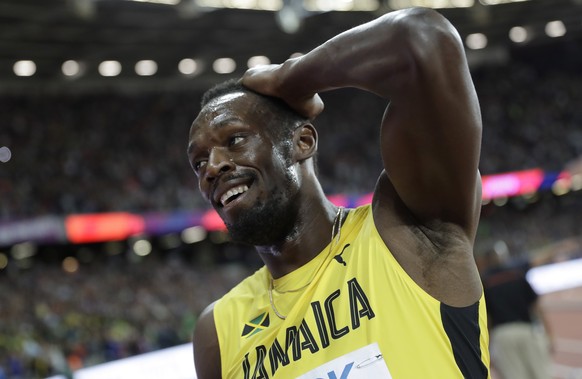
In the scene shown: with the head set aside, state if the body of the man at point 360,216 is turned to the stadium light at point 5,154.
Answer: no

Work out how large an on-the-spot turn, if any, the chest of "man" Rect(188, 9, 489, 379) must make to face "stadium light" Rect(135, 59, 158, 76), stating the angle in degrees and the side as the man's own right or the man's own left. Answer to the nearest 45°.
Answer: approximately 135° to the man's own right

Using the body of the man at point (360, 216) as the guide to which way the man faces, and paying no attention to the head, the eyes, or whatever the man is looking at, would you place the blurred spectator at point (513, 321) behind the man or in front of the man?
behind

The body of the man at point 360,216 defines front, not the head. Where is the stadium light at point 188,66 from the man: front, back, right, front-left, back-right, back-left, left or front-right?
back-right

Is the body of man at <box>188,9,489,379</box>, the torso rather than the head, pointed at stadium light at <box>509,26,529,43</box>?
no

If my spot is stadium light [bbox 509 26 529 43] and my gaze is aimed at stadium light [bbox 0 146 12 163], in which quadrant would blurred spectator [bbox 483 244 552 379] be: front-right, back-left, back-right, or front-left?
front-left

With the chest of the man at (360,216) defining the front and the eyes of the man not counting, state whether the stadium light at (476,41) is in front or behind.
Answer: behind

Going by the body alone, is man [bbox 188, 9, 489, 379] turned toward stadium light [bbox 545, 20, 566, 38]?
no

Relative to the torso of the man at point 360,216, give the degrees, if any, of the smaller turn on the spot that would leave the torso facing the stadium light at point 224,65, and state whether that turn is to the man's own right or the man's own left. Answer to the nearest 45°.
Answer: approximately 135° to the man's own right

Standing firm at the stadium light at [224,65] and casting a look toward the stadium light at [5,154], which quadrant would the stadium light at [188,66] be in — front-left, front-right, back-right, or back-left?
front-right

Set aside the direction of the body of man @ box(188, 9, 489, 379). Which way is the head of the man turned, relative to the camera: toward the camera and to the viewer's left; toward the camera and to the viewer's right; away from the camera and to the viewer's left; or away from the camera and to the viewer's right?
toward the camera and to the viewer's left

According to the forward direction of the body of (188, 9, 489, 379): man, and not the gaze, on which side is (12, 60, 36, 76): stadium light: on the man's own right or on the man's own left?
on the man's own right
